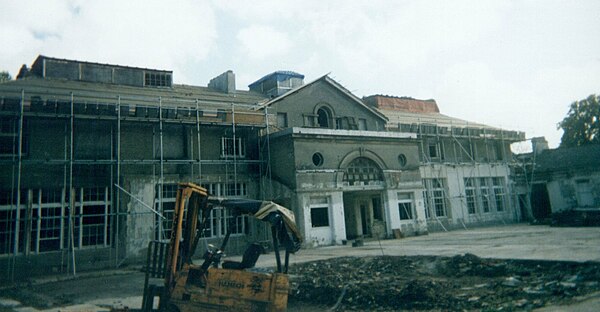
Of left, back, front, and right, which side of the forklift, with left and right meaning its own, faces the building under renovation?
right

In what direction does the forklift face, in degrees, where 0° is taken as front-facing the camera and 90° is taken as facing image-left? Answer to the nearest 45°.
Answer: approximately 90°

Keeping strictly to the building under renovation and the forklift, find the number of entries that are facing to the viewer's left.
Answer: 1

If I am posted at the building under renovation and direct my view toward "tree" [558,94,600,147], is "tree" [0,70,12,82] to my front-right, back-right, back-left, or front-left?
back-left

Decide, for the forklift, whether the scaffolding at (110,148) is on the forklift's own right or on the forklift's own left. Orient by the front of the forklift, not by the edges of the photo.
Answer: on the forklift's own right

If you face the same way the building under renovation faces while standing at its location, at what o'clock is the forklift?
The forklift is roughly at 1 o'clock from the building under renovation.

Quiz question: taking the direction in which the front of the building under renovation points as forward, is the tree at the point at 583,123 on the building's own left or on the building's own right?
on the building's own left

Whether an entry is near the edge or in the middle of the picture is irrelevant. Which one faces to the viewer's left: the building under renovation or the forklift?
the forklift
